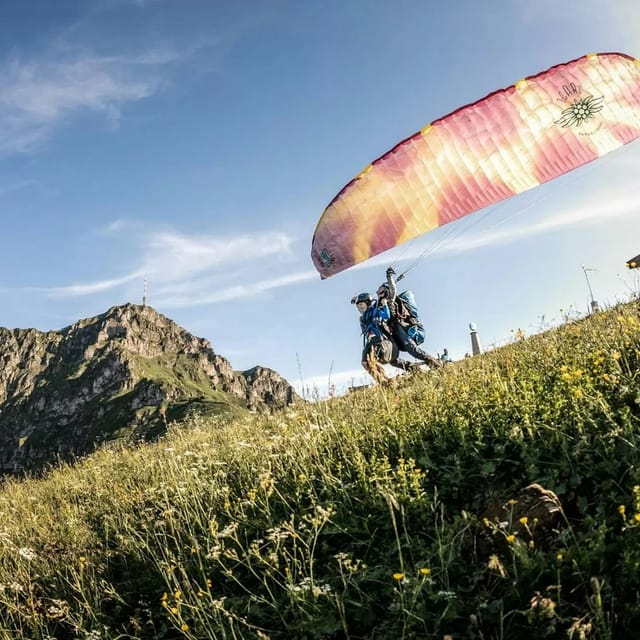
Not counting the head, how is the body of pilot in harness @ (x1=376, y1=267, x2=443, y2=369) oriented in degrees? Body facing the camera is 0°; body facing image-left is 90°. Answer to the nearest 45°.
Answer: approximately 90°
